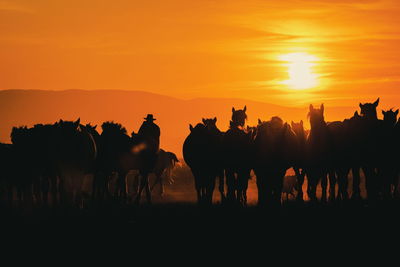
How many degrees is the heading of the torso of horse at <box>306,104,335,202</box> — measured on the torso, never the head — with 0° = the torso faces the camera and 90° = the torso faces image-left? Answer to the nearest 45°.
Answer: approximately 0°

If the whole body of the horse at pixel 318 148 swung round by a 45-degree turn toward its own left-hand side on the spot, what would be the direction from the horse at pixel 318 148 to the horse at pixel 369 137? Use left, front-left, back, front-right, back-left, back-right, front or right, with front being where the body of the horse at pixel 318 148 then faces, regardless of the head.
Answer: left

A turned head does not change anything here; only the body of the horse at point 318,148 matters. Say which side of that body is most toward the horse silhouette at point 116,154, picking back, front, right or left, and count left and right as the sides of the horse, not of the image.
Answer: right

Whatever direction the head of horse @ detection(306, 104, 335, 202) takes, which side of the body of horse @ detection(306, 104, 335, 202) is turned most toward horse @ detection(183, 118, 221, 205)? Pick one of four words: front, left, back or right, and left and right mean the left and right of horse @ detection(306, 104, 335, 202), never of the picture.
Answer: right

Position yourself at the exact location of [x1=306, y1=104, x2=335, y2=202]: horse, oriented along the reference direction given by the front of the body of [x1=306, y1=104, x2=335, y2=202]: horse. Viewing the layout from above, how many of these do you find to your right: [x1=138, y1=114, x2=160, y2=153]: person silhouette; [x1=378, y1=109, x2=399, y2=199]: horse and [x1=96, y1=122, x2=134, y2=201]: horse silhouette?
2

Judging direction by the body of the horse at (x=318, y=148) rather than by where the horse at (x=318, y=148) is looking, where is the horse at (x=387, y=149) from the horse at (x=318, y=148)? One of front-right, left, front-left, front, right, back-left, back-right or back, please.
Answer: back-left

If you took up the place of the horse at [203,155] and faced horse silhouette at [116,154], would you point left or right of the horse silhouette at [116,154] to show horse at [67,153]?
left
